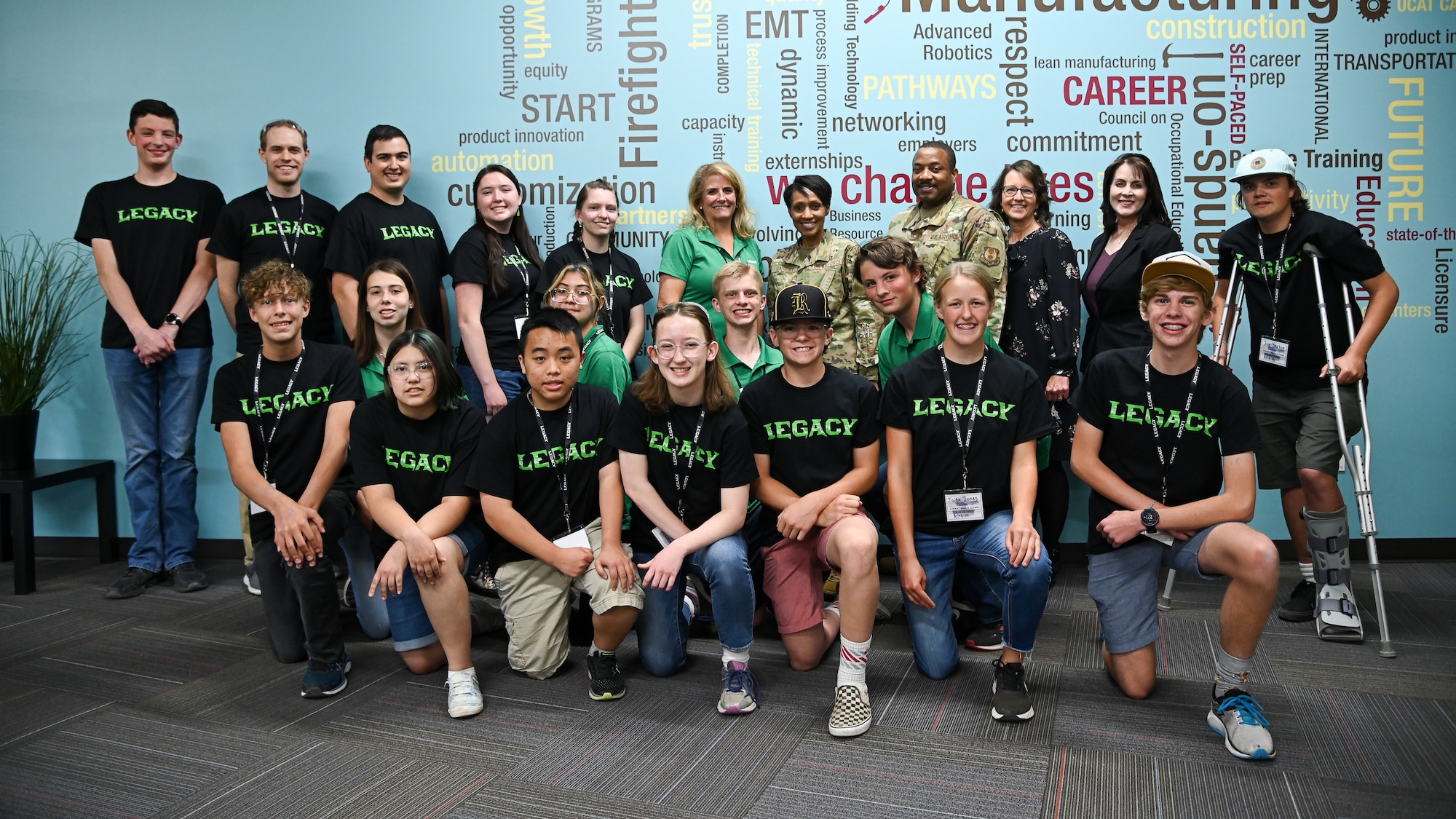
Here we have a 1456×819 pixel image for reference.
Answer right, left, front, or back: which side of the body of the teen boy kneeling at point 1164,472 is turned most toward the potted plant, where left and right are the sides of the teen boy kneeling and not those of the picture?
right

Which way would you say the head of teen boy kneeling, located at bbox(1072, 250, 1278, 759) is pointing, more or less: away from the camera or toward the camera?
toward the camera

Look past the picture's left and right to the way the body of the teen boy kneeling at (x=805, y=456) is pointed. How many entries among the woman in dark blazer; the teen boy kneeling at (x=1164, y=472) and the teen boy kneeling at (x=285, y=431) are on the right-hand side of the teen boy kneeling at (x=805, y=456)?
1

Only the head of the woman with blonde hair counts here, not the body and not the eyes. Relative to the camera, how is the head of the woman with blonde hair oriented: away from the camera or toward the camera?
toward the camera

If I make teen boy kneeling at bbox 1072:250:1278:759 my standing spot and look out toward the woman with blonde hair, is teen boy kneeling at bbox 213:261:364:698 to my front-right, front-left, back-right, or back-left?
front-left

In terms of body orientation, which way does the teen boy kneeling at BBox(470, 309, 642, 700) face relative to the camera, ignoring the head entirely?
toward the camera

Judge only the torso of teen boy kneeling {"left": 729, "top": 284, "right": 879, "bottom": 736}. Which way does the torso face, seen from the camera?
toward the camera

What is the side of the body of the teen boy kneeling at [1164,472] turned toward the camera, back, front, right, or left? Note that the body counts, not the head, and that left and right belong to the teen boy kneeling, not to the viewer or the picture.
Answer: front

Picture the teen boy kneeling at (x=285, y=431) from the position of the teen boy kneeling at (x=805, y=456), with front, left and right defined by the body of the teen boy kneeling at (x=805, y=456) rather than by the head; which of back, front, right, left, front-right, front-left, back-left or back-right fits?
right

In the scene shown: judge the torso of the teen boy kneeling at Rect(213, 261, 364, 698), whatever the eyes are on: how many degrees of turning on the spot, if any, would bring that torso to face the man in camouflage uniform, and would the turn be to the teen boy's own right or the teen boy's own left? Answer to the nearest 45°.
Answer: approximately 90° to the teen boy's own left

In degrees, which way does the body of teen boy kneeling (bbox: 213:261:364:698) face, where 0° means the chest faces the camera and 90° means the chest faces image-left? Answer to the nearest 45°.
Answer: approximately 0°

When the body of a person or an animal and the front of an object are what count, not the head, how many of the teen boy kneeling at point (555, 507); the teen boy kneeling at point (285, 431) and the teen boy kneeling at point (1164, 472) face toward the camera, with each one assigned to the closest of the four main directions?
3

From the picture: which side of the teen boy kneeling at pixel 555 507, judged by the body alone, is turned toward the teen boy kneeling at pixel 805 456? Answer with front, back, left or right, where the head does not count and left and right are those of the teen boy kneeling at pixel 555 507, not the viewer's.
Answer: left

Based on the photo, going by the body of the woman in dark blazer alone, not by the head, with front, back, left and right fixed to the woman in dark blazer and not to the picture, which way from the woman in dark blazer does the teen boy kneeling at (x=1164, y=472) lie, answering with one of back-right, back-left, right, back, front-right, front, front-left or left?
front-left

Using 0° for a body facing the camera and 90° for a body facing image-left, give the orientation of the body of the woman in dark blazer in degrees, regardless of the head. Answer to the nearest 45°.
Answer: approximately 45°
